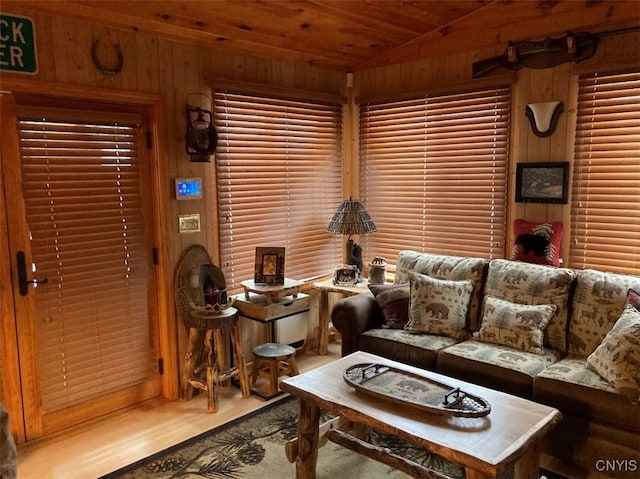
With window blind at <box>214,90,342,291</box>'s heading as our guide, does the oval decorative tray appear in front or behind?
in front

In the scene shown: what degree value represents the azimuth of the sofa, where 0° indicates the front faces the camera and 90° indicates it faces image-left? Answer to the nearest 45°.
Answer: approximately 45°

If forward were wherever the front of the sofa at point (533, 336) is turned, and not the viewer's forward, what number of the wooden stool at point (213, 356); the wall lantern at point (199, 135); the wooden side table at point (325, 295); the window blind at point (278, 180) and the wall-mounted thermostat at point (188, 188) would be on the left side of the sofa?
0

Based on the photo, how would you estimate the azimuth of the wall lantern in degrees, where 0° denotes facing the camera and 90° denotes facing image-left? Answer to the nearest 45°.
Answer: approximately 315°

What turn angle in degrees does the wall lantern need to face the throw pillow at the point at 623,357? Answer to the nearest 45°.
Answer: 0° — it already faces it

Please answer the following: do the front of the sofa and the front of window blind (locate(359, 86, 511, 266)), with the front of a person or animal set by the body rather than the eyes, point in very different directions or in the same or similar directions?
same or similar directions

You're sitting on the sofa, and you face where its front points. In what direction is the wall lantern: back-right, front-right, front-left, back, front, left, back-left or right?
front-right

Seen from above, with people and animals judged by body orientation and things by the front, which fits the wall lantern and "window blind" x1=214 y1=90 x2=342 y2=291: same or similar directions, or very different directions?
same or similar directions

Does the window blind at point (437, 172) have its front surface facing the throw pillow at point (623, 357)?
no

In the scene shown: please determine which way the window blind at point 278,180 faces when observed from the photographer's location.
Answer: facing the viewer and to the right of the viewer

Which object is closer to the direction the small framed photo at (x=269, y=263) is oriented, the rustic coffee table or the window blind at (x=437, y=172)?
the rustic coffee table

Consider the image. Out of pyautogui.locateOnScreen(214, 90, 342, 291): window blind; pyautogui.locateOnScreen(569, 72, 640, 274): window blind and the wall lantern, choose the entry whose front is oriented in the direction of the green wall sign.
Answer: pyautogui.locateOnScreen(569, 72, 640, 274): window blind

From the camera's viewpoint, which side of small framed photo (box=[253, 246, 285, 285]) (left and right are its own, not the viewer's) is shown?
front

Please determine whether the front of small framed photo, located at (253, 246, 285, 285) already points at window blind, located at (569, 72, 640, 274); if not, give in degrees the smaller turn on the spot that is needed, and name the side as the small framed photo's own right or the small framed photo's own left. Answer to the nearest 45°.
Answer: approximately 90° to the small framed photo's own left

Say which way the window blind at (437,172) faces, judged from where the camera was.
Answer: facing the viewer and to the left of the viewer
